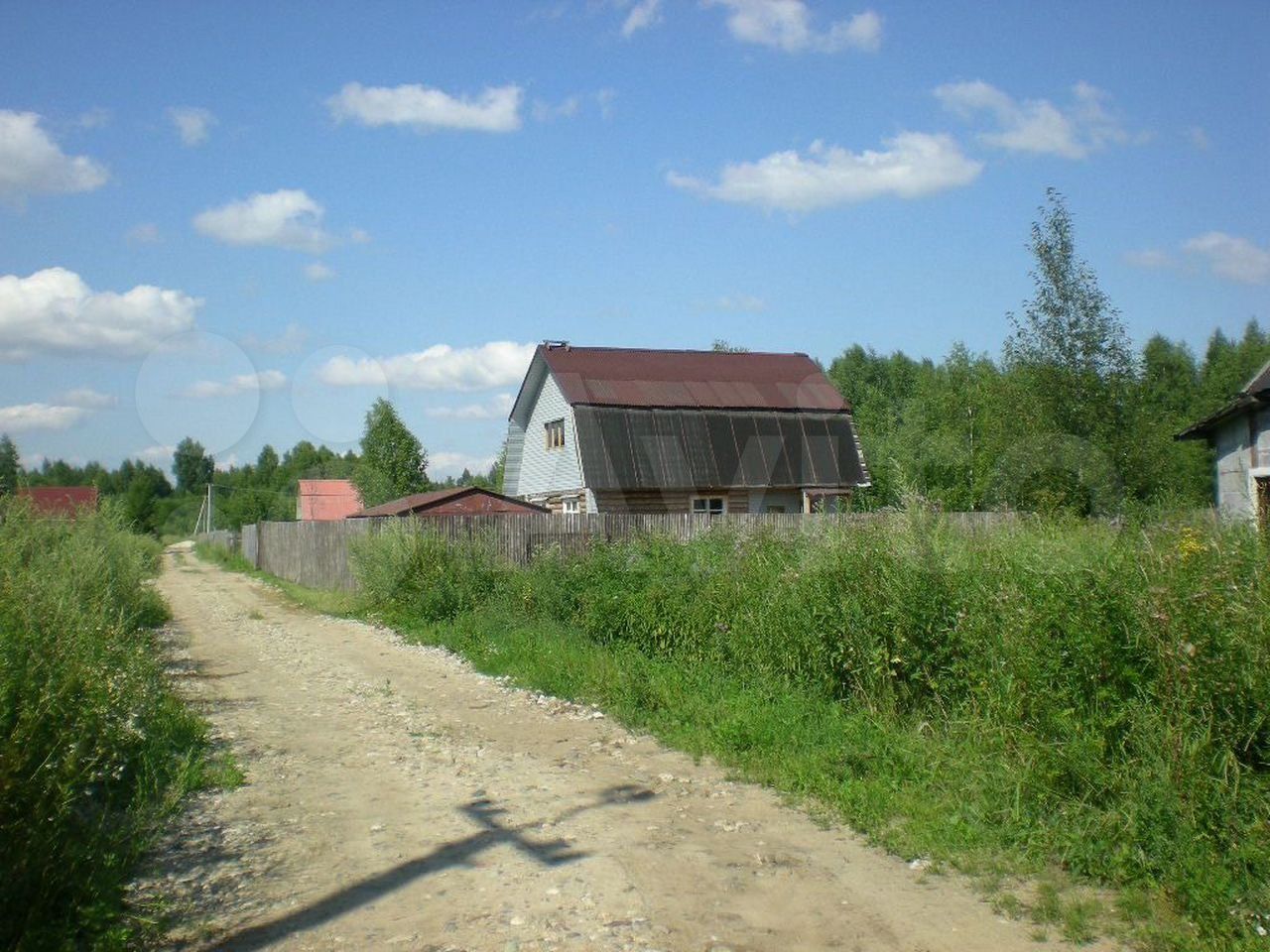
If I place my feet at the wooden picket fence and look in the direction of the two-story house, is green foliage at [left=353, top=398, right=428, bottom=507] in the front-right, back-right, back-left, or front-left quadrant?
front-left
